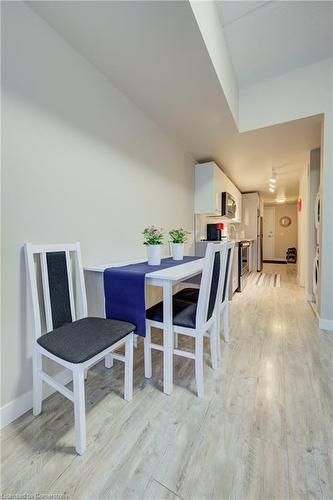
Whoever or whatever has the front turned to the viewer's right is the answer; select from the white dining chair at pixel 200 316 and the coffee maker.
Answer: the coffee maker

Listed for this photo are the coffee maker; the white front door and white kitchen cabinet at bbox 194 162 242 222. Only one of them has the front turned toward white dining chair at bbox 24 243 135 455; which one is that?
the white front door

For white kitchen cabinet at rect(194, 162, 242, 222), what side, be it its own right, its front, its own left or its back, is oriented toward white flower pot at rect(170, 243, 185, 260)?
right

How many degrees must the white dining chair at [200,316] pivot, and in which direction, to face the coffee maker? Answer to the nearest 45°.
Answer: approximately 45° to its right

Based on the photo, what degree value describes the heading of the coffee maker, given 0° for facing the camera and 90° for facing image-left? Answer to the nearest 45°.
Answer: approximately 270°

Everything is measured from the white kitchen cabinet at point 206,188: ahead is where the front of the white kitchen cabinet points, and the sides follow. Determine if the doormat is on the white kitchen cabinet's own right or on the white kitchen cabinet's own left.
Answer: on the white kitchen cabinet's own left

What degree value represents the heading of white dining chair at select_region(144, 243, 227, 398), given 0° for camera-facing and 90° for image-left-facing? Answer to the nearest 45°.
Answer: approximately 135°

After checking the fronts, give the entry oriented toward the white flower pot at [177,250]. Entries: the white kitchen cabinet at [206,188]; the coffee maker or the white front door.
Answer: the white front door

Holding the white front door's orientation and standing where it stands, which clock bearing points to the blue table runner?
The blue table runner is roughly at 12 o'clock from the white front door.

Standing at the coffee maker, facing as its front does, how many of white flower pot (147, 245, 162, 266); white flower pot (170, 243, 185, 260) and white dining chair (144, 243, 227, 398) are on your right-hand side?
3

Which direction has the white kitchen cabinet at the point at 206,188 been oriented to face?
to the viewer's right

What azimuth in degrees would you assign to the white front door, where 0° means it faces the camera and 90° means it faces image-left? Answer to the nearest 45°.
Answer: approximately 0°

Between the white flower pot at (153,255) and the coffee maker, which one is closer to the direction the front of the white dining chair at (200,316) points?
the white flower pot
